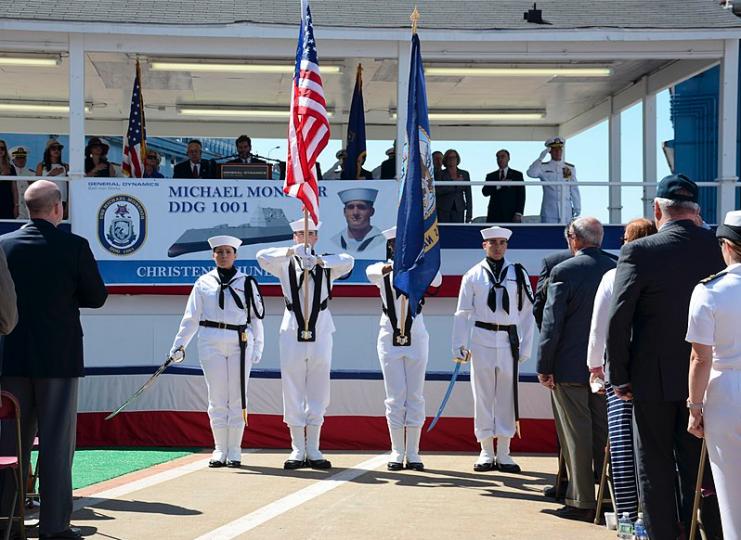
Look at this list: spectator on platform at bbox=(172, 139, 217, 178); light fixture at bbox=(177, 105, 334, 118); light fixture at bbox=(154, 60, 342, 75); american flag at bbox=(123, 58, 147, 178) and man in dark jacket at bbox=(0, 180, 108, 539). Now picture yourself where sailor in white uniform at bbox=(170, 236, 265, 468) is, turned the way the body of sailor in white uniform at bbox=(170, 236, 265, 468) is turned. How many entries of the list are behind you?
4

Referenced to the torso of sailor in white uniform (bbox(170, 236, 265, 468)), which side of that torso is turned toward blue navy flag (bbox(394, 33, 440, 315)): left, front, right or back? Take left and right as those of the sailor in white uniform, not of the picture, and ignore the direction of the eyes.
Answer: left

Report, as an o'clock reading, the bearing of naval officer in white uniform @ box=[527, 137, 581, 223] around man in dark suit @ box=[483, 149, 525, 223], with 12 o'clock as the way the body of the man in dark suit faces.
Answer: The naval officer in white uniform is roughly at 9 o'clock from the man in dark suit.

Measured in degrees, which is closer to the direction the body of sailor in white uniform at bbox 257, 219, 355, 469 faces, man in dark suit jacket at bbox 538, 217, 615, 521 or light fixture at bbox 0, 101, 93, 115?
the man in dark suit jacket

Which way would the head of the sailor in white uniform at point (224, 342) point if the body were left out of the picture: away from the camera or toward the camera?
toward the camera

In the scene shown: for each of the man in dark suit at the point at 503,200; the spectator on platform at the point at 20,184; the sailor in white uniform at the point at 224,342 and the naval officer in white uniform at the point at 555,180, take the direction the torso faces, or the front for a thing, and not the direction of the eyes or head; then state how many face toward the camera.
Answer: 4

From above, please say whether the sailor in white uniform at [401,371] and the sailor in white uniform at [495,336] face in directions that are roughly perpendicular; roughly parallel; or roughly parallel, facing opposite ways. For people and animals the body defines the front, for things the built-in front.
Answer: roughly parallel

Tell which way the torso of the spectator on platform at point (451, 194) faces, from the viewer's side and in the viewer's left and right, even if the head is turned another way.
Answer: facing the viewer

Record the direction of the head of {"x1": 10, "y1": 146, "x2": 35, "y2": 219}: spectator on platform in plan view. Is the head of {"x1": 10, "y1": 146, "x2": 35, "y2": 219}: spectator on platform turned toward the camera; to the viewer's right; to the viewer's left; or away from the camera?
toward the camera

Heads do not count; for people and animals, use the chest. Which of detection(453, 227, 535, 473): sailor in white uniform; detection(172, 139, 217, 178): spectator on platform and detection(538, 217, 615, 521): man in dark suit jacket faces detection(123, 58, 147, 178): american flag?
the man in dark suit jacket

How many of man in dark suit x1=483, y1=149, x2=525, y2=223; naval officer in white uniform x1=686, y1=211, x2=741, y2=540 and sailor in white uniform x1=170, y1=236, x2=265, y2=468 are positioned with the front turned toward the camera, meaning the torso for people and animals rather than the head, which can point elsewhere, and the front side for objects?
2

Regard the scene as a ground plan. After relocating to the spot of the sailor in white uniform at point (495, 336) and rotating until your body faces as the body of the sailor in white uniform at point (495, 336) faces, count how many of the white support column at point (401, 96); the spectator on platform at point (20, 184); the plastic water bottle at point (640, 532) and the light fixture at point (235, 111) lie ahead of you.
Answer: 1

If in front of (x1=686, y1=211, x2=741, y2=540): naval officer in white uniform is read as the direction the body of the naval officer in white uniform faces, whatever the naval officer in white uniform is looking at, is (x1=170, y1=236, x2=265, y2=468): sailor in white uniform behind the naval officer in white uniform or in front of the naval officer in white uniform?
in front

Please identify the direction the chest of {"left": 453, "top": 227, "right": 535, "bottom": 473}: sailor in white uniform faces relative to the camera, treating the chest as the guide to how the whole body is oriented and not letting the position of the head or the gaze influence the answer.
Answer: toward the camera

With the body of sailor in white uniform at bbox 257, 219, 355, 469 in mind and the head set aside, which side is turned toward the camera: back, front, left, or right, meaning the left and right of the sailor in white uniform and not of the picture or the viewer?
front

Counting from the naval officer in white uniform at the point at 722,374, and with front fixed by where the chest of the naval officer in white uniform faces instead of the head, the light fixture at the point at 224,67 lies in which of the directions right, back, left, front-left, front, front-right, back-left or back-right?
front

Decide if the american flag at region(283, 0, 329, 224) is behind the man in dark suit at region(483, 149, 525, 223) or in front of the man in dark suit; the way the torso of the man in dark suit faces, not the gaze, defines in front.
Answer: in front
